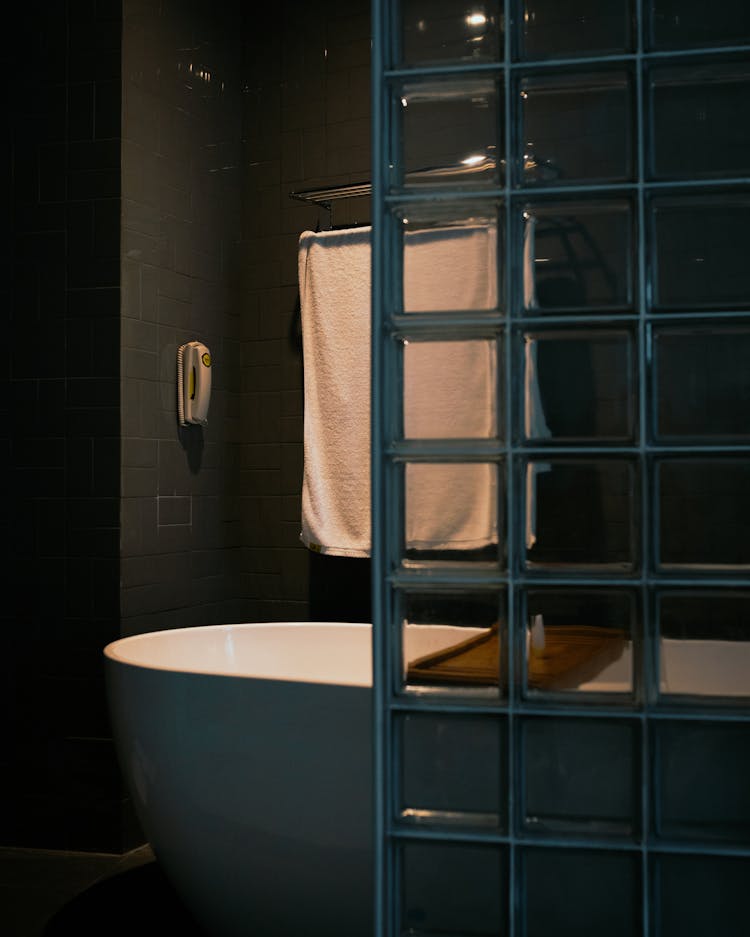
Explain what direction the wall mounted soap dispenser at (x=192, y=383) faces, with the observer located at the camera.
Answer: facing the viewer and to the right of the viewer

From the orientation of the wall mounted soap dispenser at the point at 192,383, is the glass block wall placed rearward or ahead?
ahead

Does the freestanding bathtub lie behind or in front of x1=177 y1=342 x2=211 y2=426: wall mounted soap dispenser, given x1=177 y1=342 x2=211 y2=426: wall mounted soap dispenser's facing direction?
in front
